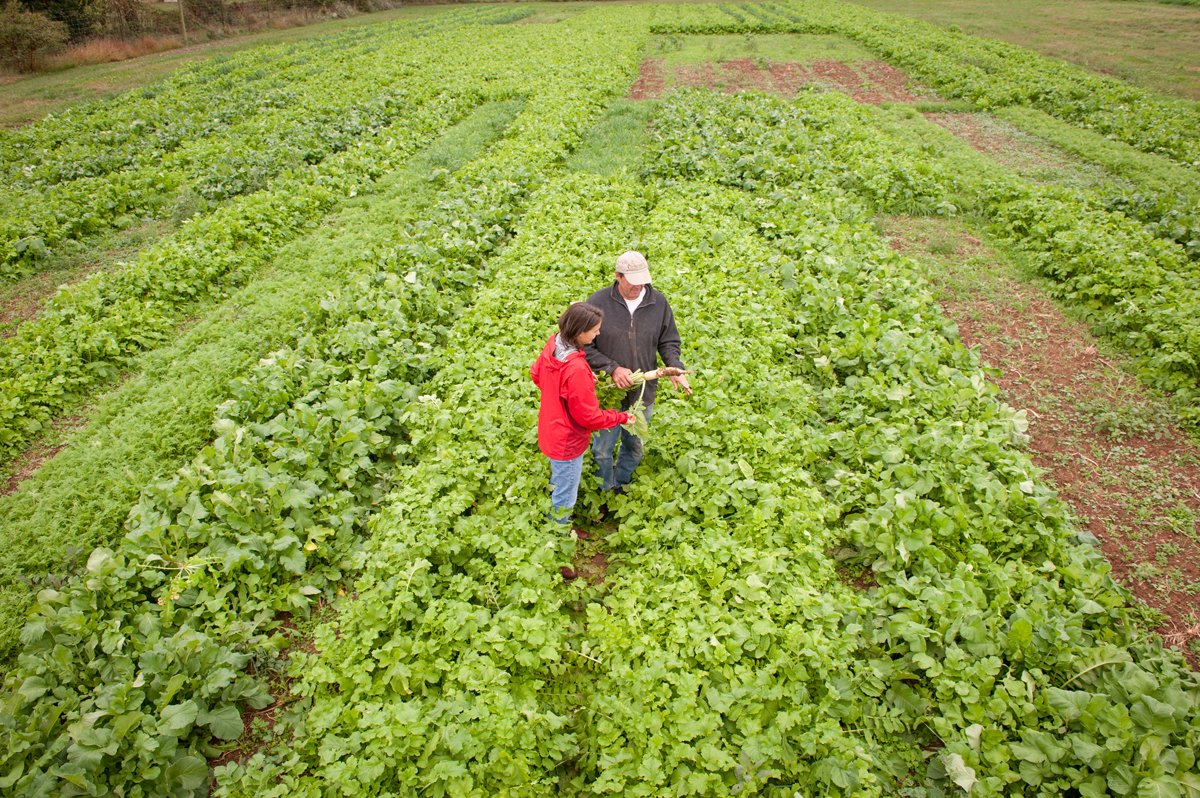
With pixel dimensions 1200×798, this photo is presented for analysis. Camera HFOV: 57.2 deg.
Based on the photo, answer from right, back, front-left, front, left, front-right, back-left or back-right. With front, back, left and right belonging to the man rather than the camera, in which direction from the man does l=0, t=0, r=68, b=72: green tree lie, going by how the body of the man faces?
back-right

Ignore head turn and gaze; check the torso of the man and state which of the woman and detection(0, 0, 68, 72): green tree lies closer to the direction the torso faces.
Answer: the woman

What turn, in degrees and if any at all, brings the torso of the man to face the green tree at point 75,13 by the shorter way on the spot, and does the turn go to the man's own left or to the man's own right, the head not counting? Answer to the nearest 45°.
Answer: approximately 135° to the man's own right

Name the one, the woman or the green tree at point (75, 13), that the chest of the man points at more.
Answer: the woman

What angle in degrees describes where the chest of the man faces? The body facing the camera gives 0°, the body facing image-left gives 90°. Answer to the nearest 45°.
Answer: approximately 0°
